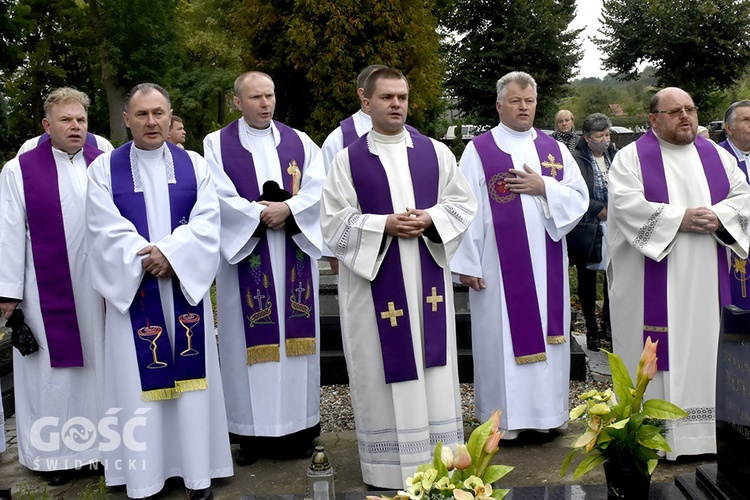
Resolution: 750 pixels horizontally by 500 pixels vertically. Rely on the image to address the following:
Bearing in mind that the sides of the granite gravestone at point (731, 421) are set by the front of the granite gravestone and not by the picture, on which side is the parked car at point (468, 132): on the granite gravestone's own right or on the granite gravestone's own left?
on the granite gravestone's own right

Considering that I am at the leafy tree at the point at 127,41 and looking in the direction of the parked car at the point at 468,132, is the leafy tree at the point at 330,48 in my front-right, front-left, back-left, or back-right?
front-right

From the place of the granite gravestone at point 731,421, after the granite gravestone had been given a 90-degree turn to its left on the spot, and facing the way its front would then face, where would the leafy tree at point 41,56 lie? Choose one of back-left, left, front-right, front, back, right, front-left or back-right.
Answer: back

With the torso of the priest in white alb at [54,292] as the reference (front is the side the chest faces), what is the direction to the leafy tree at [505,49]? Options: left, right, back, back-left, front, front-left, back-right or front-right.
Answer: left

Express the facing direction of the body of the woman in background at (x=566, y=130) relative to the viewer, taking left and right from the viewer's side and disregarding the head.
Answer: facing the viewer

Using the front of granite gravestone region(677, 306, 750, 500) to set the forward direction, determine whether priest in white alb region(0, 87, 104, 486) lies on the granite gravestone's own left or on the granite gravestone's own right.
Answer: on the granite gravestone's own right

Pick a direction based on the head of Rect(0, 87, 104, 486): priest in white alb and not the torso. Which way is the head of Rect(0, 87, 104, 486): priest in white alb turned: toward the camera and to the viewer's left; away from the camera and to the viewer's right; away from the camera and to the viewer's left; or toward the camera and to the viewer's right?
toward the camera and to the viewer's right

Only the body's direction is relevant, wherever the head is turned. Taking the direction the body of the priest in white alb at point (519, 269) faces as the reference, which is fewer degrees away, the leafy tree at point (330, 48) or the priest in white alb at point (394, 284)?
the priest in white alb

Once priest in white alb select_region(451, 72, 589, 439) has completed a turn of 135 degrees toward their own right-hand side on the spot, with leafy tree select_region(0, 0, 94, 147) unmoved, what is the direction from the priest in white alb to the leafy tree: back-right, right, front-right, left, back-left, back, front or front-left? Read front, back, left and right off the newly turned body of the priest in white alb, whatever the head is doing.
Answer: front-right

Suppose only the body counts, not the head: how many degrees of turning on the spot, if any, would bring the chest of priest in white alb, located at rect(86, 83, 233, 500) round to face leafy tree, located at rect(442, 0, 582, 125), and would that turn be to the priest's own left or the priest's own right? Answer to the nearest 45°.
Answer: approximately 135° to the priest's own left

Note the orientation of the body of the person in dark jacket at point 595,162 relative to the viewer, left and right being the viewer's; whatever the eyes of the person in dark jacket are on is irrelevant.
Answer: facing the viewer and to the right of the viewer

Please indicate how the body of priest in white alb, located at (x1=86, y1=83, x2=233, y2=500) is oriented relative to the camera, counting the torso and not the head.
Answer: toward the camera
